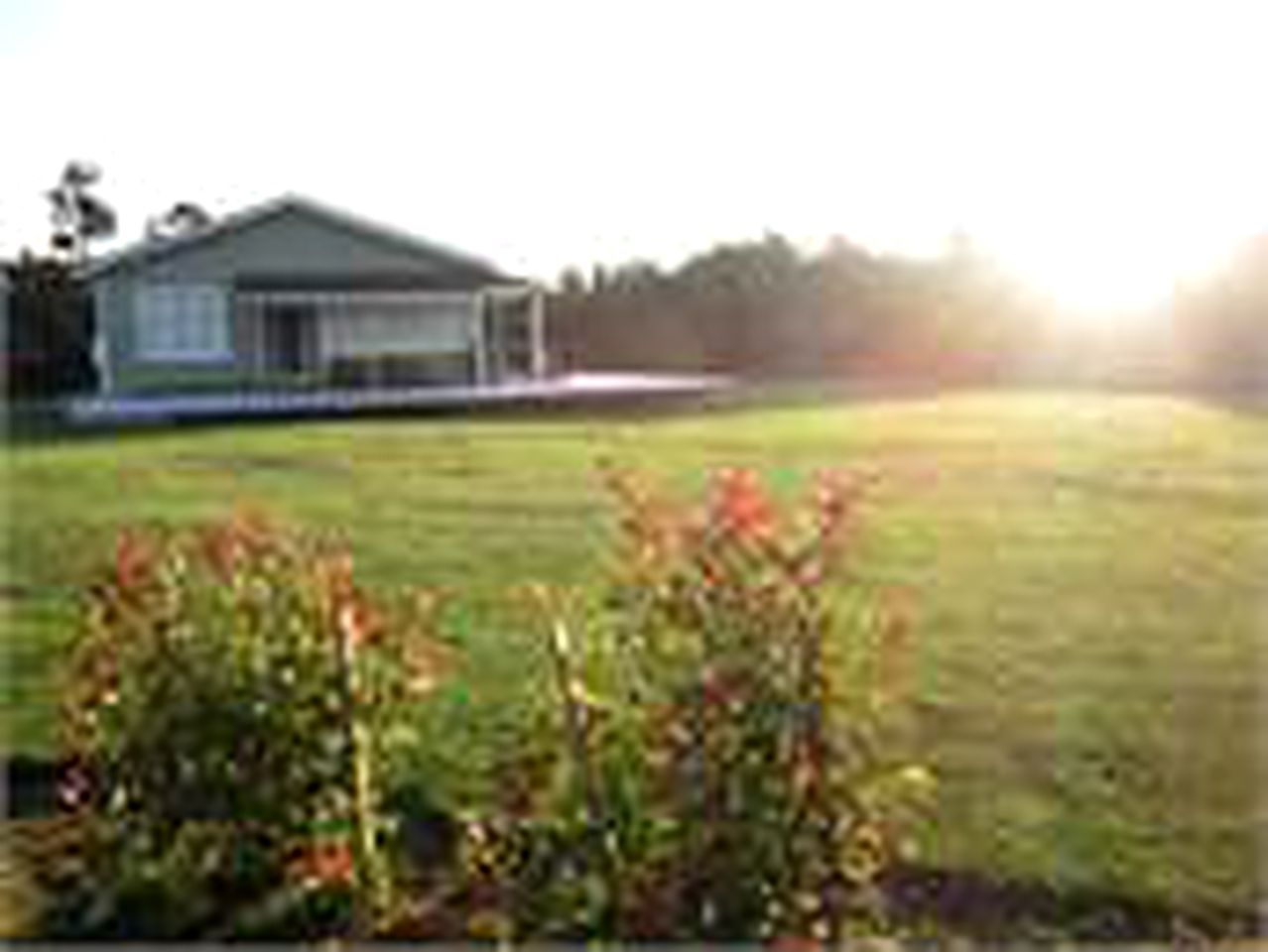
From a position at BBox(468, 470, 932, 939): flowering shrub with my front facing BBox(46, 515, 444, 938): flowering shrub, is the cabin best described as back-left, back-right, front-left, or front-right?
front-right

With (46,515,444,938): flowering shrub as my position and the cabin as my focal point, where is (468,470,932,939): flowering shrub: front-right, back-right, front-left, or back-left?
back-right

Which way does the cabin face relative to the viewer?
toward the camera

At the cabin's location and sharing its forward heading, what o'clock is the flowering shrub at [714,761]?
The flowering shrub is roughly at 12 o'clock from the cabin.

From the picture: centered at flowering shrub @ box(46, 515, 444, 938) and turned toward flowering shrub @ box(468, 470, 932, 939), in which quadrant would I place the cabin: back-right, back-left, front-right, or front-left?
back-left

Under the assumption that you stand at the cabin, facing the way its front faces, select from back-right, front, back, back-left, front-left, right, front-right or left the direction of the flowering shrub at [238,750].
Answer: front
